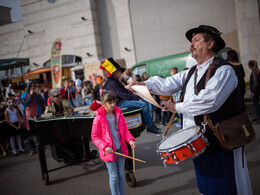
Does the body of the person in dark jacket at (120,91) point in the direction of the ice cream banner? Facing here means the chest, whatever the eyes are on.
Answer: no

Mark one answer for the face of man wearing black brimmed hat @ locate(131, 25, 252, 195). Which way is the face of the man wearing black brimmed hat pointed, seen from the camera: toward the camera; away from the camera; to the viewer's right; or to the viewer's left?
to the viewer's left

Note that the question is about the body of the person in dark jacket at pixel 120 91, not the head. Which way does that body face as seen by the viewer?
to the viewer's right

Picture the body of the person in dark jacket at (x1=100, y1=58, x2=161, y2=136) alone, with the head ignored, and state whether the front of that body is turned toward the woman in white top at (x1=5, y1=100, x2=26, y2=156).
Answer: no

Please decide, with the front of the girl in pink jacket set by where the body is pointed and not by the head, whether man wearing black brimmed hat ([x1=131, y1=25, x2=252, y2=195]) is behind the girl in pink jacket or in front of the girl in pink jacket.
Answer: in front

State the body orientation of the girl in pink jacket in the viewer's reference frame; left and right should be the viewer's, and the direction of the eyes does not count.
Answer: facing the viewer and to the right of the viewer

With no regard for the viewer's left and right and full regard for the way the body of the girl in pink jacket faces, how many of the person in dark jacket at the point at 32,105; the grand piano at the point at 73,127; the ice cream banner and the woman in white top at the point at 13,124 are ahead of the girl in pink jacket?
0

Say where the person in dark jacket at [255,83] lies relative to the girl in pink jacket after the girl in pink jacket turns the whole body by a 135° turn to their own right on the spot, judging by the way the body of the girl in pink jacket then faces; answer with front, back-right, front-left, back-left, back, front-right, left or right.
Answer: back-right

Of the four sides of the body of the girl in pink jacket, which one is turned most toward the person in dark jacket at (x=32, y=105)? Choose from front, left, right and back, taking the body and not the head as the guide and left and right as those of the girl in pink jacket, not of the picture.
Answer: back

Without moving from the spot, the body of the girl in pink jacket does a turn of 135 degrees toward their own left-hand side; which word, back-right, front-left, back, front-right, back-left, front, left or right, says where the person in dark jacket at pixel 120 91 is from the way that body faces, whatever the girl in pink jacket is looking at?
front
